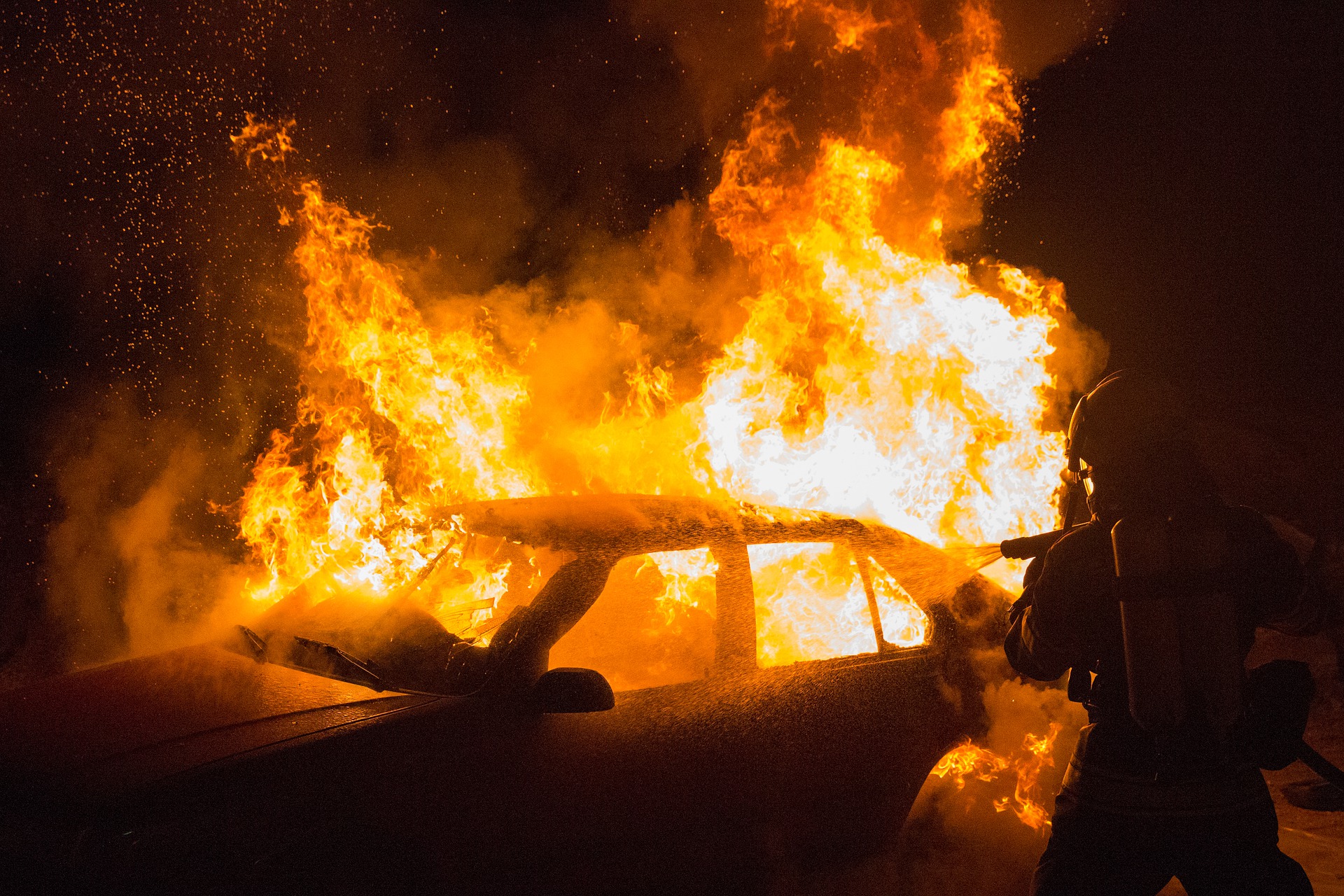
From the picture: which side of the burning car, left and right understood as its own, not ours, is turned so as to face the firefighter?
left

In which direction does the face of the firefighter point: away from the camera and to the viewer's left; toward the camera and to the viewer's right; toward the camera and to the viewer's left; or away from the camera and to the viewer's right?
away from the camera and to the viewer's left

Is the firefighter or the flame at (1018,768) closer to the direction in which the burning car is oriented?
the firefighter

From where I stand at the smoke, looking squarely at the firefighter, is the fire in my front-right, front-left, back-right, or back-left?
front-left

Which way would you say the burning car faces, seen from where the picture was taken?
facing the viewer and to the left of the viewer
